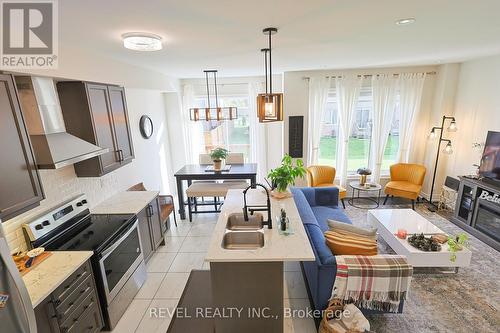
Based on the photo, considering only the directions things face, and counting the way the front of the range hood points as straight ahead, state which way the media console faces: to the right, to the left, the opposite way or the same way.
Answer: the opposite way

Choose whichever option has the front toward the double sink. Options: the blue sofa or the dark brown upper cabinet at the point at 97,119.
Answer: the dark brown upper cabinet

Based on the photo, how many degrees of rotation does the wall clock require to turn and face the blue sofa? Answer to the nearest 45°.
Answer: approximately 45° to its right

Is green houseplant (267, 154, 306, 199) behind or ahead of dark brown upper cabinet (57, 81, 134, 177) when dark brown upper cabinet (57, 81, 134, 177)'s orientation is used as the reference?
ahead

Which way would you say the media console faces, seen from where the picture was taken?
facing the viewer and to the left of the viewer

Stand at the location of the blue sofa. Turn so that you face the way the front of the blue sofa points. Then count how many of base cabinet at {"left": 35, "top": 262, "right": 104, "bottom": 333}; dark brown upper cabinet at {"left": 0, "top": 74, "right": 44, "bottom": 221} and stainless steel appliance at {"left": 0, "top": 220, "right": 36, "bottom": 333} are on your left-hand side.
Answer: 0

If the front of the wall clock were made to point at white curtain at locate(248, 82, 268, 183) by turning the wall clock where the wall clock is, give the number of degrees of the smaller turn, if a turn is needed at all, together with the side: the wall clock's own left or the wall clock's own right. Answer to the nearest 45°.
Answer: approximately 45° to the wall clock's own left

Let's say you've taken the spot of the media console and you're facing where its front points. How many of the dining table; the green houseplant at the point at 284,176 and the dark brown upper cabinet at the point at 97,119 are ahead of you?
3

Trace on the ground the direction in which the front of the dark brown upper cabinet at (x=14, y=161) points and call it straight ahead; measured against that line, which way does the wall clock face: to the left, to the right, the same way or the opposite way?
the same way

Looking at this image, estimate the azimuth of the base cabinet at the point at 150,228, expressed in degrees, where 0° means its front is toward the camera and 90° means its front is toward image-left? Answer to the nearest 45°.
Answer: approximately 315°

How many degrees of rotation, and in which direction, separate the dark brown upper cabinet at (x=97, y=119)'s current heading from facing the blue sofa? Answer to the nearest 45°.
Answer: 0° — it already faces it

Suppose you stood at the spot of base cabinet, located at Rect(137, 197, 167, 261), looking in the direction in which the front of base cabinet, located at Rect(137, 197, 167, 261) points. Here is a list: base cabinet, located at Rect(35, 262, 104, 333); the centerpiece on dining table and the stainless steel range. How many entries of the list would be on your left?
1

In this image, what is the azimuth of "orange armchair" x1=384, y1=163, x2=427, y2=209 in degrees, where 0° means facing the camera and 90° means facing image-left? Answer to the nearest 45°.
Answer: approximately 45°

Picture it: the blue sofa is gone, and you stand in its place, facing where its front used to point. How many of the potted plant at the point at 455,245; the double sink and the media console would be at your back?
1

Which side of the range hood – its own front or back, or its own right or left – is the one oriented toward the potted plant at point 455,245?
front

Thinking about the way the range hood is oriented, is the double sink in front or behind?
in front

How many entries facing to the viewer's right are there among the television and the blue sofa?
1

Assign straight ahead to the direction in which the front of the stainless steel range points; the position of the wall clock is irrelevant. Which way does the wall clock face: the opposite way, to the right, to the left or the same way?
the same way
